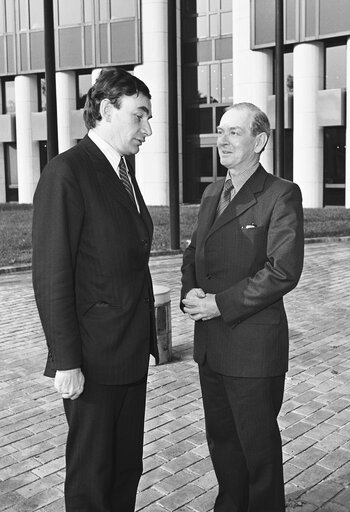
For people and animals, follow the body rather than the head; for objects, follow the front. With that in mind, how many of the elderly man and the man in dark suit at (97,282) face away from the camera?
0

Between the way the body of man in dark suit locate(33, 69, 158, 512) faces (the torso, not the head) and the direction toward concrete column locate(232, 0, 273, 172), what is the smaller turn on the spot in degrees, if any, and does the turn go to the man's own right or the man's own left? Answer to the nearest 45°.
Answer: approximately 135° to the man's own left

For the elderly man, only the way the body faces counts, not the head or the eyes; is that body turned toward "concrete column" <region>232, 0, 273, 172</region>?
no

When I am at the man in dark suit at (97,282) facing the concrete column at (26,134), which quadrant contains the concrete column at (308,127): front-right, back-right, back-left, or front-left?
front-right

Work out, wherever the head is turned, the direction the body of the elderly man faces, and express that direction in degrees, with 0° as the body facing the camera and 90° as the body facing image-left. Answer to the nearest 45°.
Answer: approximately 45°

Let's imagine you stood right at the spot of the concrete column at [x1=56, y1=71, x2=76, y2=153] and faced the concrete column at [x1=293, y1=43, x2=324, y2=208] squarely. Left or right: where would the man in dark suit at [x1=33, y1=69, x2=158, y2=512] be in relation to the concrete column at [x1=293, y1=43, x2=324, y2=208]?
right

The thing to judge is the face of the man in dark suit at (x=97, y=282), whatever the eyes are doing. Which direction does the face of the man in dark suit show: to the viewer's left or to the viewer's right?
to the viewer's right

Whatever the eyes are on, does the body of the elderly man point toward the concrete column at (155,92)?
no

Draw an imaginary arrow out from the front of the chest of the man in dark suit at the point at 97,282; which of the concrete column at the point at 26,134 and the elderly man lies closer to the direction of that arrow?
the elderly man

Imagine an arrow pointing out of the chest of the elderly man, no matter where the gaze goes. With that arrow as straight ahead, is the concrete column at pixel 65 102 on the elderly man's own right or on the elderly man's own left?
on the elderly man's own right

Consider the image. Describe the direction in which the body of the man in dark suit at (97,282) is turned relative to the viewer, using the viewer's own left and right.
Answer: facing the viewer and to the right of the viewer

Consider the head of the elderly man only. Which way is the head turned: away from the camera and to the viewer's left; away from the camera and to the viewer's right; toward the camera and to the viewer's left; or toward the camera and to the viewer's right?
toward the camera and to the viewer's left

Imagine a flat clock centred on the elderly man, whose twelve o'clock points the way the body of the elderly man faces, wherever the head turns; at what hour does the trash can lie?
The trash can is roughly at 4 o'clock from the elderly man.

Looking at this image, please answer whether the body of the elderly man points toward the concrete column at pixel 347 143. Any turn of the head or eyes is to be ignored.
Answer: no

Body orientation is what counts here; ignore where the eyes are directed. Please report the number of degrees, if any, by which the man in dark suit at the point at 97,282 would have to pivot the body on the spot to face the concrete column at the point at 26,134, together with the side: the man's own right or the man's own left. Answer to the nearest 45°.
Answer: approximately 135° to the man's own left

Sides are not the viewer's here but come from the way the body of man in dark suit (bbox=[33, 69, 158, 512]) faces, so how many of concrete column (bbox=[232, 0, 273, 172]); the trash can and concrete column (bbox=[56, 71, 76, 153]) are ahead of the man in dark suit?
0
